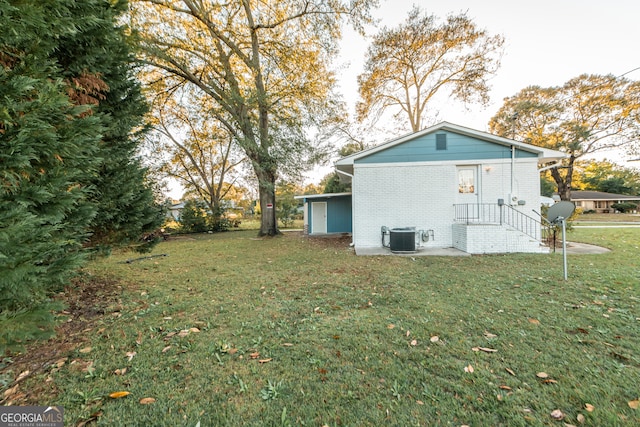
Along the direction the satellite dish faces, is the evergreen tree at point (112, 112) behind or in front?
in front

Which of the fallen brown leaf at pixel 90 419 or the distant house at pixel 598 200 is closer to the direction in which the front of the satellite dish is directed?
the fallen brown leaf

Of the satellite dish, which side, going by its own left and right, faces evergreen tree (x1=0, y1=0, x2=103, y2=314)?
front

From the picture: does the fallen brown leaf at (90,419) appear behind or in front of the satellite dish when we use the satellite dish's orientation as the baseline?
in front

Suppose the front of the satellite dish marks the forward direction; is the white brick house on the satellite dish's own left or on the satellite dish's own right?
on the satellite dish's own right

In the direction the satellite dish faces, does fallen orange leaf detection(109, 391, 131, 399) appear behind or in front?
in front

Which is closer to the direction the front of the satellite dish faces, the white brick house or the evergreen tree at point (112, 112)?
the evergreen tree
